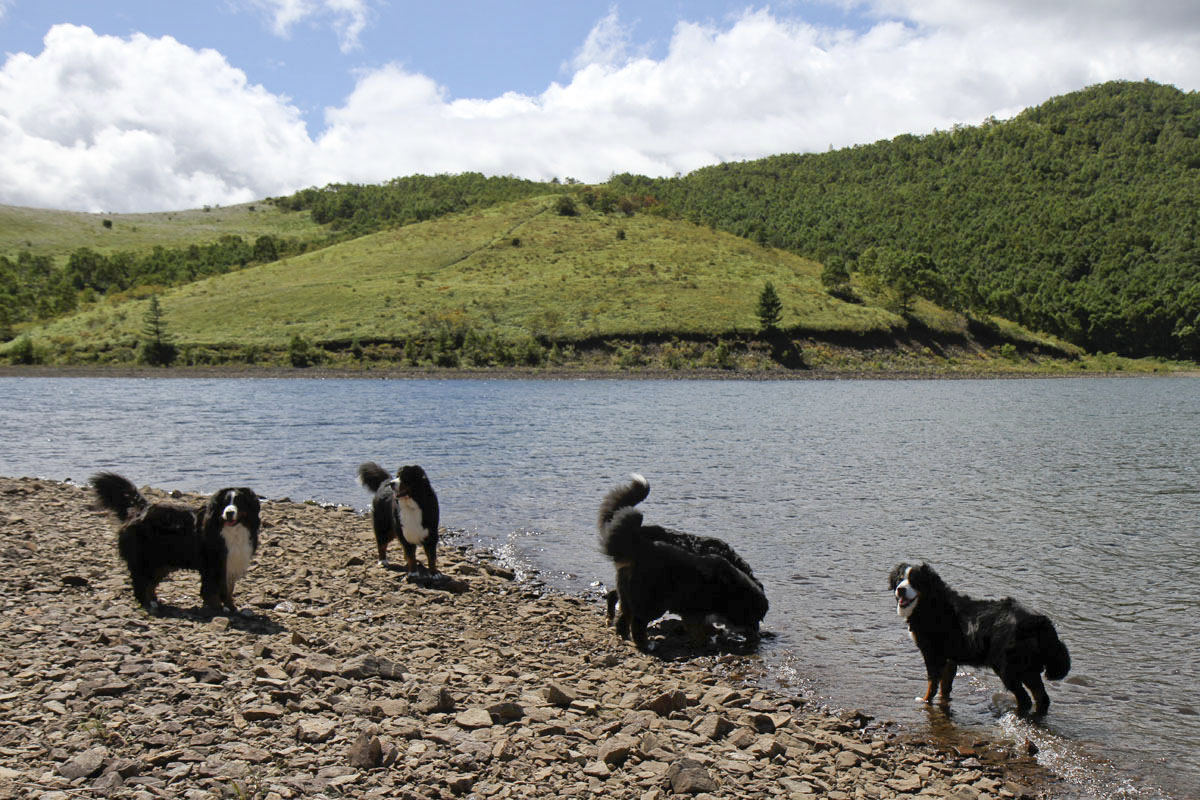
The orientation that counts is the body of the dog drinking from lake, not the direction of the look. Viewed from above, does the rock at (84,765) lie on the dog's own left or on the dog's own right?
on the dog's own right

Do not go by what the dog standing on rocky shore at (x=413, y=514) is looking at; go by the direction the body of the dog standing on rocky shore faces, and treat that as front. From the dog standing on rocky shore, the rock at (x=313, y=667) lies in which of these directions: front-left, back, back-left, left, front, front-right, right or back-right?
front-right

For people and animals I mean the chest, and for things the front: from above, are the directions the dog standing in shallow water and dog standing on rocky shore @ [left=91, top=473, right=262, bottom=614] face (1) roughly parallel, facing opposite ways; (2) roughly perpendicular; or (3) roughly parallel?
roughly parallel, facing opposite ways

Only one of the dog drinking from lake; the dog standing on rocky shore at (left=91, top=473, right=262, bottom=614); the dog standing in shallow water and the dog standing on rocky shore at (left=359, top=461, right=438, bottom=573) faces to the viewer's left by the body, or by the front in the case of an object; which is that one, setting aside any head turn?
the dog standing in shallow water

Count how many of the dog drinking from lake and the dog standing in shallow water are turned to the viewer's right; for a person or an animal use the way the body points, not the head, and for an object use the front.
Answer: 1

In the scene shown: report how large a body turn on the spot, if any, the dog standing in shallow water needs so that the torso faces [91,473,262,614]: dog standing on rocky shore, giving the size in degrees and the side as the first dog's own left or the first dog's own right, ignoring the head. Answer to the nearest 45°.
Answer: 0° — it already faces it

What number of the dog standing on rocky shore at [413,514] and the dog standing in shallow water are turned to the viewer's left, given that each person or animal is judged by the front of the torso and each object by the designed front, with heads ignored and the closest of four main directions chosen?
1

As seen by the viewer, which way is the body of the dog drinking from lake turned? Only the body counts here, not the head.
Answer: to the viewer's right

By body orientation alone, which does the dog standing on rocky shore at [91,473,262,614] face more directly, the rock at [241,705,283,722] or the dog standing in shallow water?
the dog standing in shallow water

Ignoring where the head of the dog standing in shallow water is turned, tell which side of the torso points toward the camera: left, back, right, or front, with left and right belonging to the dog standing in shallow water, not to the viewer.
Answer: left

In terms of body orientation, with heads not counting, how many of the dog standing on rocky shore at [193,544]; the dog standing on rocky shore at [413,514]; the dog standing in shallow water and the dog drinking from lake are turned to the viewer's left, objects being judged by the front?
1

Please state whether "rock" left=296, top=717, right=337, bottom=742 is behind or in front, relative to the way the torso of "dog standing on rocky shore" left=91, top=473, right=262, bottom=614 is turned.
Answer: in front

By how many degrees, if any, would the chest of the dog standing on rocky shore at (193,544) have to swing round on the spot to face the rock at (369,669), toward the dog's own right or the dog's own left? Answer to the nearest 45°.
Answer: approximately 45° to the dog's own right

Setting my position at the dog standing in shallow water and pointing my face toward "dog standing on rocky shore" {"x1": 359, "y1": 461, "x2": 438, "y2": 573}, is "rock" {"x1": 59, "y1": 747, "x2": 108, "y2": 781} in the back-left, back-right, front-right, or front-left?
front-left

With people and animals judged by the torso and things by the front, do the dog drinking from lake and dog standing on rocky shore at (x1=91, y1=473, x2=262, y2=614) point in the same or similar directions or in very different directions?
same or similar directions

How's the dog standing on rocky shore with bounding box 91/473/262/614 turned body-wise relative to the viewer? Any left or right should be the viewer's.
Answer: facing the viewer and to the right of the viewer

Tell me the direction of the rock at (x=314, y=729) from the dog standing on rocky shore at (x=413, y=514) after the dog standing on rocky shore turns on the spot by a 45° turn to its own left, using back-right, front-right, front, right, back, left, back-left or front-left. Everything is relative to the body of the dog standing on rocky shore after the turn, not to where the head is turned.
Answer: right

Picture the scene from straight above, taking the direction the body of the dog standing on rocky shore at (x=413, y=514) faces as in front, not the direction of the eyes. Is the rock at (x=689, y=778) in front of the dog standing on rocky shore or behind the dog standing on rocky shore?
in front
